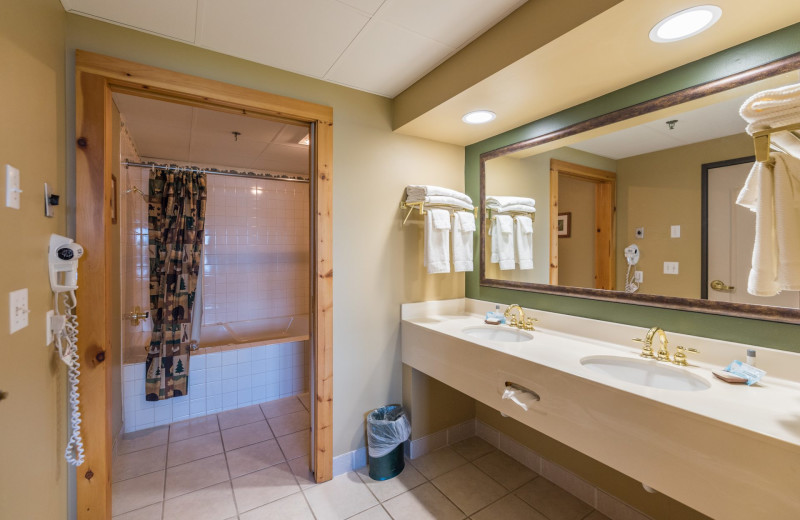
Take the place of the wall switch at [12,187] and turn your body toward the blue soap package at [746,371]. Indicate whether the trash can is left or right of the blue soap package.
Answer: left

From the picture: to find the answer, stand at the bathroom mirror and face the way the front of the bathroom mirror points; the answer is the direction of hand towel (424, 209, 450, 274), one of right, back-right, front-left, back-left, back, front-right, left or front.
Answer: front-right

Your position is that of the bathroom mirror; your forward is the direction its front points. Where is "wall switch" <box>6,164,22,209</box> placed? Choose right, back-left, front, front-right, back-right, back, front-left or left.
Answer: front

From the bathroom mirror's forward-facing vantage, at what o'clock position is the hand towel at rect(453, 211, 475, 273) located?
The hand towel is roughly at 2 o'clock from the bathroom mirror.

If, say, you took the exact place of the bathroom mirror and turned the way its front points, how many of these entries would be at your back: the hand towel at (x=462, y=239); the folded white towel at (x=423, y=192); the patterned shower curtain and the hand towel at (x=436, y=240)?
0

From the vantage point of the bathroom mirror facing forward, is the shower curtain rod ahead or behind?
ahead

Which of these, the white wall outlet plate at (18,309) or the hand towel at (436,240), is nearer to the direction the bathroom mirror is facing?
the white wall outlet plate

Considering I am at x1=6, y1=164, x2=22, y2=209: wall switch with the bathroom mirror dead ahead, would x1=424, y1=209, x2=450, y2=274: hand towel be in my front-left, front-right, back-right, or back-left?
front-left

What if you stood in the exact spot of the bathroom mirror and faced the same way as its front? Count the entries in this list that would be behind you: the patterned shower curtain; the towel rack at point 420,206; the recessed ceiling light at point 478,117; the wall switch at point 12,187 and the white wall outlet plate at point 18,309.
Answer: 0

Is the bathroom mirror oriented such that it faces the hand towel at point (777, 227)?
no

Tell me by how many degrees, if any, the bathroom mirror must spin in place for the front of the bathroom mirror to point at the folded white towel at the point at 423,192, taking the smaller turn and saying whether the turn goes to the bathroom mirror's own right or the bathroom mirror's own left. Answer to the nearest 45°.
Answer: approximately 45° to the bathroom mirror's own right

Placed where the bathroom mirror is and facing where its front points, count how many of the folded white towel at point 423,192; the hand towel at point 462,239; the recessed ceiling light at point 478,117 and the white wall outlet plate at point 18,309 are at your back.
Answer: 0

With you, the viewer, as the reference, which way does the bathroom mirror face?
facing the viewer and to the left of the viewer

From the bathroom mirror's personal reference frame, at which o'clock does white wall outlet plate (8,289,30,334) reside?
The white wall outlet plate is roughly at 12 o'clock from the bathroom mirror.
